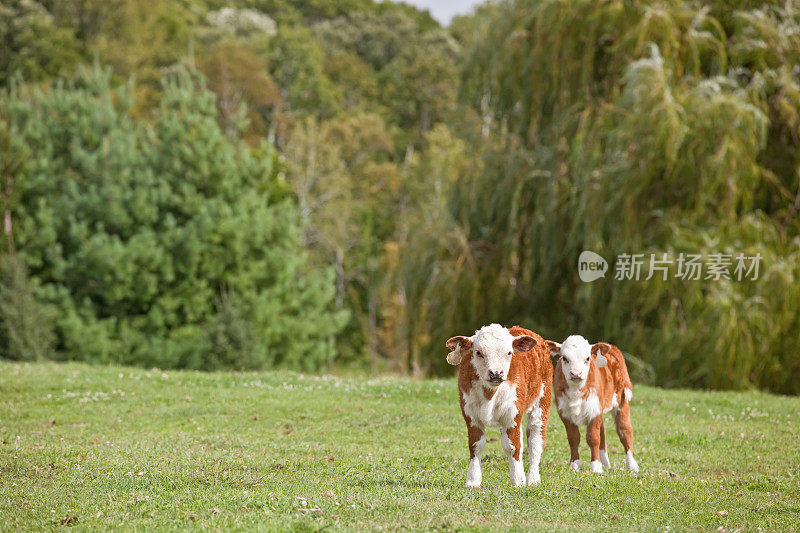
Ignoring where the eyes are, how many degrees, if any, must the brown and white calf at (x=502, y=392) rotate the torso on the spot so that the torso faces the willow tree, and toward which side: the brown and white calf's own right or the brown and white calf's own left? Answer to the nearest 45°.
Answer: approximately 135° to the brown and white calf's own right

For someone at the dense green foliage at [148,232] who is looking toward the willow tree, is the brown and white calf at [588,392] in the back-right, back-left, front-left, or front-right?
front-right

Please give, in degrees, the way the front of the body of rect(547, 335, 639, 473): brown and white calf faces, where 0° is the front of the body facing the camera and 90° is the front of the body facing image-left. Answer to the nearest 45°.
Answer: approximately 45°

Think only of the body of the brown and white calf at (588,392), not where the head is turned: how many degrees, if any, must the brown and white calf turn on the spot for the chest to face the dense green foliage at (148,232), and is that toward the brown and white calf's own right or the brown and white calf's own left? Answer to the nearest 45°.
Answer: approximately 90° to the brown and white calf's own right

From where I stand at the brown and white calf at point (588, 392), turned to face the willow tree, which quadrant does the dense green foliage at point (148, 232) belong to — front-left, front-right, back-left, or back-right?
front-left

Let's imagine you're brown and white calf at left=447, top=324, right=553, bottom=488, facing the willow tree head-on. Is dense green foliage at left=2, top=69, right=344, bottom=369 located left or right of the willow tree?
left

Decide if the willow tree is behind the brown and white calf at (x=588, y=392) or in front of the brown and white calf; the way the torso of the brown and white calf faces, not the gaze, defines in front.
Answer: behind

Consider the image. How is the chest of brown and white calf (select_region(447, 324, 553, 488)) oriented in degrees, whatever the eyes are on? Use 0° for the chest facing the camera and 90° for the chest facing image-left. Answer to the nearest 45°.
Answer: approximately 45°

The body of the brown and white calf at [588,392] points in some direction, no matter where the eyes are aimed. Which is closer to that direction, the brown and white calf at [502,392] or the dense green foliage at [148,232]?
the brown and white calf

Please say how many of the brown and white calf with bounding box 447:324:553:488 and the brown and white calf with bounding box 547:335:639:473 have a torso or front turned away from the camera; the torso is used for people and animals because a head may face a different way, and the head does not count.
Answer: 0

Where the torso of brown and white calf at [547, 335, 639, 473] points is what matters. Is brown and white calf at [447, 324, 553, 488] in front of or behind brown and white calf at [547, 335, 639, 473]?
in front

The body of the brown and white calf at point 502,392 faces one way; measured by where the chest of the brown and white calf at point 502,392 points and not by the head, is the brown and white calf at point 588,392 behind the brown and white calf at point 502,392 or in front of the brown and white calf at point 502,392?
behind
